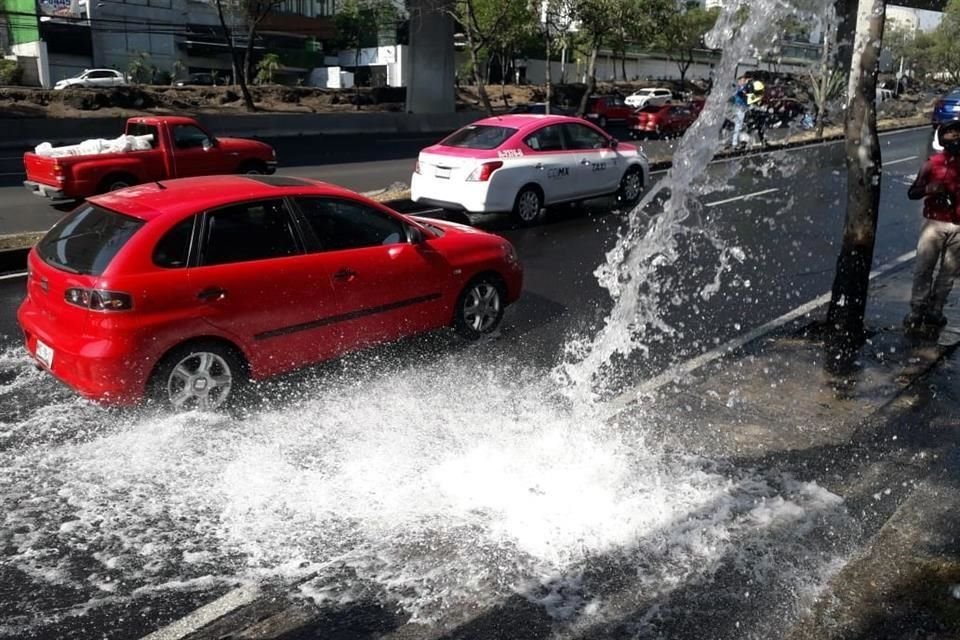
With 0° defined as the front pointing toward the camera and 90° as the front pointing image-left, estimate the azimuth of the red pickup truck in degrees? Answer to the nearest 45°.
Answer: approximately 225°

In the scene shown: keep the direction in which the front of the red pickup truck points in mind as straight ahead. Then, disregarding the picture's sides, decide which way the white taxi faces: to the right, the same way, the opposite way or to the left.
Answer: the same way

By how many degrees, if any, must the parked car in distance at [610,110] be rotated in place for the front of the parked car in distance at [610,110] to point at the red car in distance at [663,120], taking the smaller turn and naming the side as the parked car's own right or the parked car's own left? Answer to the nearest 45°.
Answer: approximately 135° to the parked car's own right

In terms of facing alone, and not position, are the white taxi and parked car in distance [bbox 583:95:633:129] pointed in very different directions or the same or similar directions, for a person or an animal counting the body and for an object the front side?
same or similar directions

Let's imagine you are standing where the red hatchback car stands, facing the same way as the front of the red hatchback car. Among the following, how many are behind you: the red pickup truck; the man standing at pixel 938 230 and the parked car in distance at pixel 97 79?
0

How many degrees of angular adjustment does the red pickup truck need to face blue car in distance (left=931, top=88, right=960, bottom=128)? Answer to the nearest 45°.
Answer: approximately 45° to its right

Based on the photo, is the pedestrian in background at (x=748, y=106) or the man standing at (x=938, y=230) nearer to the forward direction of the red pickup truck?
the pedestrian in background

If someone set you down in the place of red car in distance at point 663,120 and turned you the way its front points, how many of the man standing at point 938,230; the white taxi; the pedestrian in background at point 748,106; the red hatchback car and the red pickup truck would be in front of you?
0

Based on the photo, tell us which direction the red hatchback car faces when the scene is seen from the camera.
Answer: facing away from the viewer and to the right of the viewer

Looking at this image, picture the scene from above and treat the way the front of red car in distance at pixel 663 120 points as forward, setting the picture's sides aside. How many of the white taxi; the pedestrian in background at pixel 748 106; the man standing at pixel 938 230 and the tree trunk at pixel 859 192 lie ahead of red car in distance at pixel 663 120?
0

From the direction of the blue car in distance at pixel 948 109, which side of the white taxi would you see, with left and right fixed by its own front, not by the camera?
front

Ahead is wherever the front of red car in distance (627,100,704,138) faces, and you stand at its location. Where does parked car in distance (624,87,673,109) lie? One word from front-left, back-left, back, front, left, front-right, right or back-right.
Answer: front-left

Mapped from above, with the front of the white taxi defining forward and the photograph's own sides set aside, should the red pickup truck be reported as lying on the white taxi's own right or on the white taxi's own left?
on the white taxi's own left

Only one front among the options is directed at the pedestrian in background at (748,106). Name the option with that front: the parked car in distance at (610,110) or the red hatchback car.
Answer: the red hatchback car

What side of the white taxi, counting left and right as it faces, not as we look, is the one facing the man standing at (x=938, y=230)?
right

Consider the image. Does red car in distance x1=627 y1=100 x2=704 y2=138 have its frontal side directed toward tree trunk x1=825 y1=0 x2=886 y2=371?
no

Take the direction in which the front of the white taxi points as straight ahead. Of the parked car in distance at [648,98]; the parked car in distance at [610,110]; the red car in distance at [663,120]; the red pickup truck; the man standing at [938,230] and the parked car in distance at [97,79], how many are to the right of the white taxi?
1

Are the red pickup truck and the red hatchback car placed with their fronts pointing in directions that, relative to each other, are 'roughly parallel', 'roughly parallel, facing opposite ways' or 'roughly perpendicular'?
roughly parallel

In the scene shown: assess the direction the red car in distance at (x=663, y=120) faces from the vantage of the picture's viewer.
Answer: facing away from the viewer and to the right of the viewer

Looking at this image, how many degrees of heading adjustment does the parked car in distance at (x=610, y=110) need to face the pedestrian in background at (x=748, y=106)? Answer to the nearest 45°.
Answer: approximately 135° to its right
